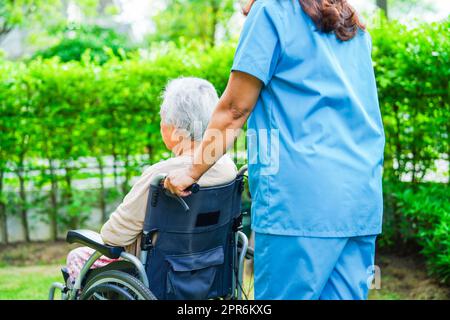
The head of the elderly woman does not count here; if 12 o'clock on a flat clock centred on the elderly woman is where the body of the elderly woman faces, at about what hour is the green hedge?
The green hedge is roughly at 1 o'clock from the elderly woman.

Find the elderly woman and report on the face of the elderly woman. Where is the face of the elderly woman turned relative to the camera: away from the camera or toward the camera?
away from the camera

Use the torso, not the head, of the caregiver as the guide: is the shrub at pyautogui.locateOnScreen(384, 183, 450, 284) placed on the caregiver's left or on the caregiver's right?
on the caregiver's right

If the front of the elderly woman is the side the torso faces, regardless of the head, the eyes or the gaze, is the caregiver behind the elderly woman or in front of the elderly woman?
behind

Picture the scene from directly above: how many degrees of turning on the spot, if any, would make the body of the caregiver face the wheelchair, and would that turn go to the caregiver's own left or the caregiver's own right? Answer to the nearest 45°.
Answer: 0° — they already face it

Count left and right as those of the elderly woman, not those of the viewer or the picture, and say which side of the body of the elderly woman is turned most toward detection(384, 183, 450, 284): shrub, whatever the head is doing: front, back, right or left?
right

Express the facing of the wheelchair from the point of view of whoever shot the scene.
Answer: facing away from the viewer and to the left of the viewer

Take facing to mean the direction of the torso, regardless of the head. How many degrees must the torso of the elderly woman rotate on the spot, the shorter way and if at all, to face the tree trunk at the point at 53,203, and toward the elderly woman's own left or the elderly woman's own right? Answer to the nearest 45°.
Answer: approximately 45° to the elderly woman's own right

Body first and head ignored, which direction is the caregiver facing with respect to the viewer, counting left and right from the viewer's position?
facing away from the viewer and to the left of the viewer

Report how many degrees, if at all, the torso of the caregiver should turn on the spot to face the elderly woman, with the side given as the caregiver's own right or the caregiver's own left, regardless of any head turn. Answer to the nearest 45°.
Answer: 0° — they already face them

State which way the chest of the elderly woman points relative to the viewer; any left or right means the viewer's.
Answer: facing away from the viewer and to the left of the viewer
